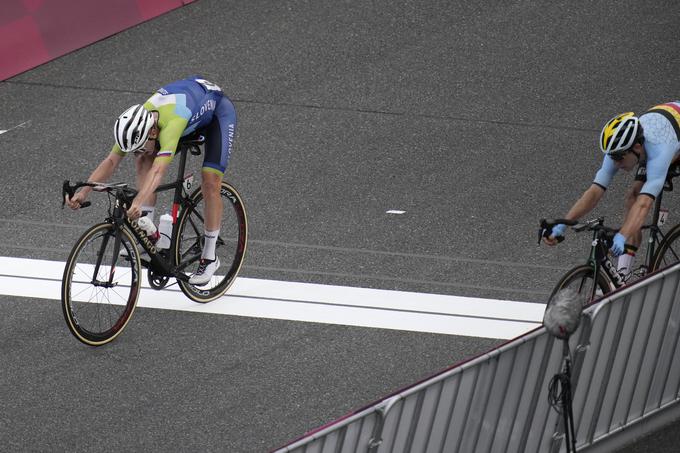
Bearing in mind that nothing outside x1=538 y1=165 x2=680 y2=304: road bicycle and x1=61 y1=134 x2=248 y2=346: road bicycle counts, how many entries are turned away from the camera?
0

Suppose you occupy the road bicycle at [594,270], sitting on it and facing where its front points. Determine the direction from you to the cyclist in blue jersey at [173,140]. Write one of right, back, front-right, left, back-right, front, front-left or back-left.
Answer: front-right

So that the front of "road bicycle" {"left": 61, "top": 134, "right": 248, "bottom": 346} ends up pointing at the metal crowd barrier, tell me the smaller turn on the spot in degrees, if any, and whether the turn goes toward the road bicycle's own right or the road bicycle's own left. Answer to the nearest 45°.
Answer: approximately 90° to the road bicycle's own left

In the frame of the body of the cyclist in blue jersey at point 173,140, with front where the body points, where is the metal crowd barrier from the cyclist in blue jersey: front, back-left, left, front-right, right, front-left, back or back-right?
left

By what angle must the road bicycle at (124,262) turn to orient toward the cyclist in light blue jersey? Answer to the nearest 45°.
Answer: approximately 135° to its left

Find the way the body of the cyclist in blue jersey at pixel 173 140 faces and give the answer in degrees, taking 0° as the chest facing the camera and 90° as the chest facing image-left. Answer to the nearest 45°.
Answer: approximately 45°

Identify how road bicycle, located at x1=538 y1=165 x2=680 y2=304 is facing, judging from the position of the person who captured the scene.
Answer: facing the viewer and to the left of the viewer

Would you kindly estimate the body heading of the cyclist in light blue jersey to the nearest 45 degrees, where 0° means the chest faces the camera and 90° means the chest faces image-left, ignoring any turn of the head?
approximately 45°

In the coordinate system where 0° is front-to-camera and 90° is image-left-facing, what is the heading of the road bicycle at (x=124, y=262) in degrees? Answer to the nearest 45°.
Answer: approximately 45°
